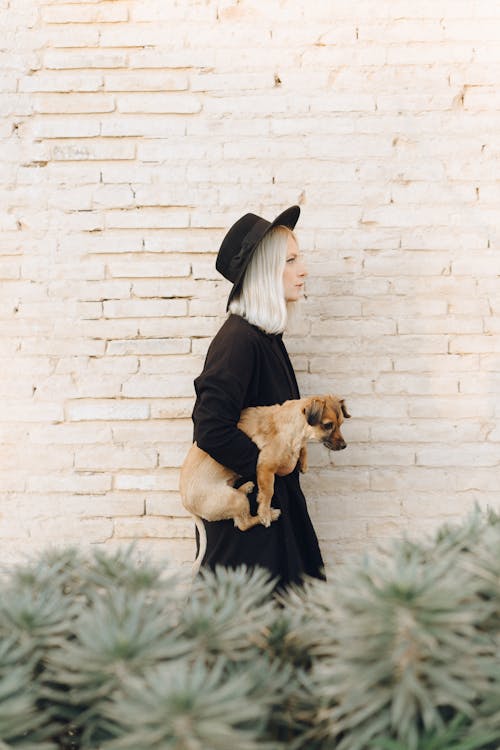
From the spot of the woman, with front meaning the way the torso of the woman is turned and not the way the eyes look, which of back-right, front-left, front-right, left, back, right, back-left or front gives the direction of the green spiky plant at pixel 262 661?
right

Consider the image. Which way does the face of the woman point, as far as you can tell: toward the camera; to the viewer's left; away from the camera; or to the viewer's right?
to the viewer's right

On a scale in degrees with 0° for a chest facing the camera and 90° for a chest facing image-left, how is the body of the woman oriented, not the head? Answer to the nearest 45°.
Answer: approximately 270°
